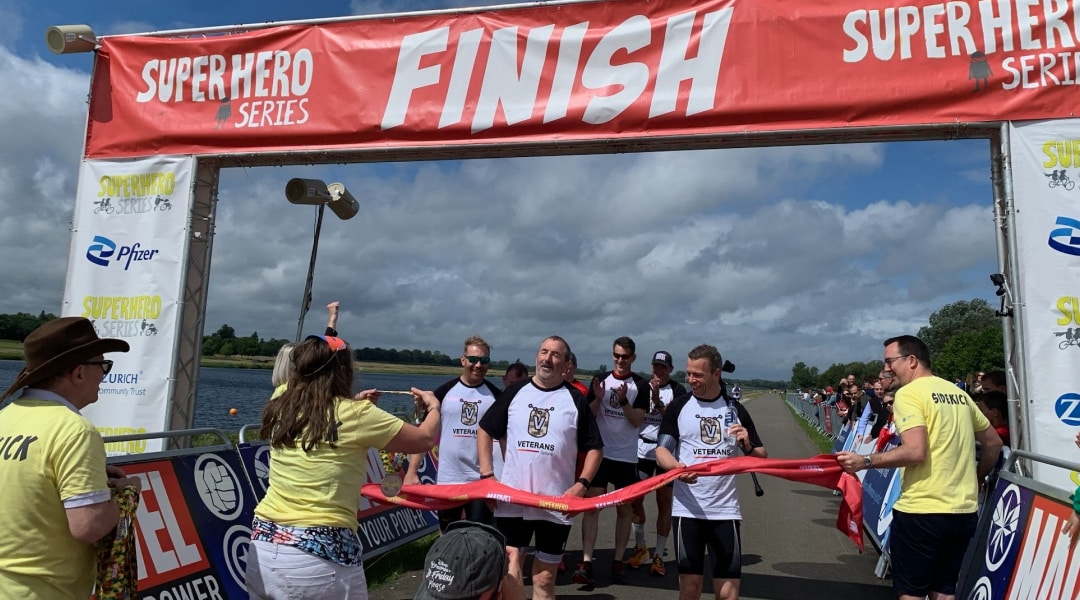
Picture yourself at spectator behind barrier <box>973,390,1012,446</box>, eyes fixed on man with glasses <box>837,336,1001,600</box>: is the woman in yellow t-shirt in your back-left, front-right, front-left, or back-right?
front-right

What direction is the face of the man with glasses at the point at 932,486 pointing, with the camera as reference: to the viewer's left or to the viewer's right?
to the viewer's left

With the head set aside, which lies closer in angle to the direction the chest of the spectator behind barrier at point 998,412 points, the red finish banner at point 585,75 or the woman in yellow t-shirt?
the red finish banner

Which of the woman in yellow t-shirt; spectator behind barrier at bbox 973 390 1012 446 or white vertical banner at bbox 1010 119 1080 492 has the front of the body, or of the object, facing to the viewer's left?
the spectator behind barrier

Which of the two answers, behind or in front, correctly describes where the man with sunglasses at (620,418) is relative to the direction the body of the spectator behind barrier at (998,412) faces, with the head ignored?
in front

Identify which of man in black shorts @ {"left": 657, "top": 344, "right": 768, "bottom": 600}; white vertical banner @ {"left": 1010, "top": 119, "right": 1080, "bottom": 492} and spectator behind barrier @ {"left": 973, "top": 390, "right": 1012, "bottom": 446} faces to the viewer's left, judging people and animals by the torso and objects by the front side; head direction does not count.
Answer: the spectator behind barrier

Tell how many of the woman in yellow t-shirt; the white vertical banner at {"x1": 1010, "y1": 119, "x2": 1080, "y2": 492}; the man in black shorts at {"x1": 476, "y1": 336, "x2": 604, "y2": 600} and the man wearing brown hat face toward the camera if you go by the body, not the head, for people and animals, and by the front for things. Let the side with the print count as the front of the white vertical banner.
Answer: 2

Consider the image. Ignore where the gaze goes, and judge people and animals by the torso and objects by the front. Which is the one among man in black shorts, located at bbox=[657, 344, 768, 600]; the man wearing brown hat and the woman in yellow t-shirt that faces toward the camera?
the man in black shorts

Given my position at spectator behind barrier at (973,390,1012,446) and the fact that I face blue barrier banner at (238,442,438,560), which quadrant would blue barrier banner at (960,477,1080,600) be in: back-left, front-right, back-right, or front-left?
front-left

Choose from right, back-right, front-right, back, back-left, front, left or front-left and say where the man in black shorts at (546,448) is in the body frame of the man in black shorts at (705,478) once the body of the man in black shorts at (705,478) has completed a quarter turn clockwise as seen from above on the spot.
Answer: front

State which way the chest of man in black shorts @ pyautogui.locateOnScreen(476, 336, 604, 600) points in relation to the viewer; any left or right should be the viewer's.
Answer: facing the viewer

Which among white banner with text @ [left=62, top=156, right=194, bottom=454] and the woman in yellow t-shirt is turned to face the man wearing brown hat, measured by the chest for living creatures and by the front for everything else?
the white banner with text

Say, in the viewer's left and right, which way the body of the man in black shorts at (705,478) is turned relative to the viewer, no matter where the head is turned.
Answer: facing the viewer

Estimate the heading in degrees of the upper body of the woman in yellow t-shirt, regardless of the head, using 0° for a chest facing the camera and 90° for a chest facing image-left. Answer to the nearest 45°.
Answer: approximately 225°
